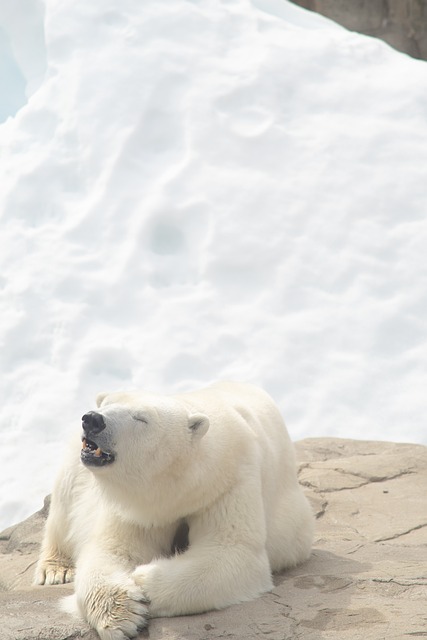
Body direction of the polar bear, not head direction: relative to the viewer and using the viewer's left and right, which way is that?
facing the viewer and to the left of the viewer
